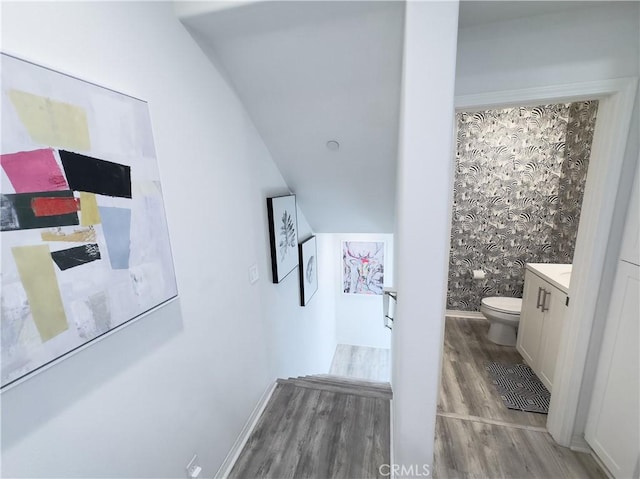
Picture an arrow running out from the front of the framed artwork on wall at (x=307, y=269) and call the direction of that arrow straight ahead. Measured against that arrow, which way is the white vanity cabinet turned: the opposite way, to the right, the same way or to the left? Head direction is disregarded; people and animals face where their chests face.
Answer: the opposite way

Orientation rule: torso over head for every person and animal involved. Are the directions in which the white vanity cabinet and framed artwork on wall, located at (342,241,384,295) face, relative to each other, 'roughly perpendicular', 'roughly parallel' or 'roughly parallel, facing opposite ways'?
roughly perpendicular

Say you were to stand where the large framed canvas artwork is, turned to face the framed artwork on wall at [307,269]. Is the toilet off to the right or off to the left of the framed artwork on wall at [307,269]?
right

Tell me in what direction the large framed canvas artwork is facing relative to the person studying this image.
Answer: facing the viewer and to the right of the viewer

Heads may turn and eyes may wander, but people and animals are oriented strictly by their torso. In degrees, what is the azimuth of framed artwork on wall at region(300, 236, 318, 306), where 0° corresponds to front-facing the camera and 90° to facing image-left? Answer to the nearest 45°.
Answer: approximately 270°

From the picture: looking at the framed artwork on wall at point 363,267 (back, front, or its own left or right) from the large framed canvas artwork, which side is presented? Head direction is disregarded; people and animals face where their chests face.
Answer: front
